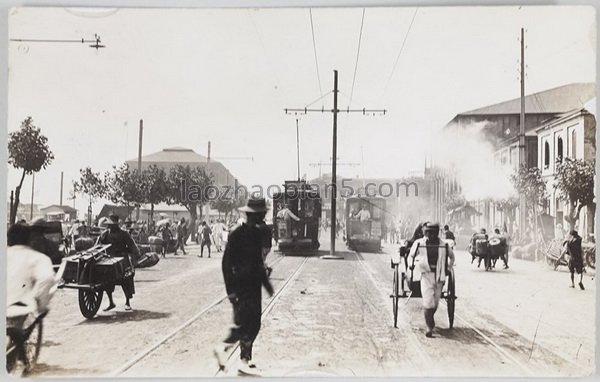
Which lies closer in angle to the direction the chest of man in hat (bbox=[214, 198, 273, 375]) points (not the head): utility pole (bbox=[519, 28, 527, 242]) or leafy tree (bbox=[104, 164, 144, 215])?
the utility pole

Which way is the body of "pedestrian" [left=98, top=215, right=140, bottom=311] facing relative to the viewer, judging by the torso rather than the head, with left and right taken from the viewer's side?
facing the viewer and to the left of the viewer

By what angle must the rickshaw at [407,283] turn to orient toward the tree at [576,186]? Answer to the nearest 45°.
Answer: approximately 90° to its left

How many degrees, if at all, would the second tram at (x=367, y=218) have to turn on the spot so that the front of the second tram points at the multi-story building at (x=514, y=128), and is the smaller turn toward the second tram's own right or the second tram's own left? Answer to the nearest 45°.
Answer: approximately 90° to the second tram's own left

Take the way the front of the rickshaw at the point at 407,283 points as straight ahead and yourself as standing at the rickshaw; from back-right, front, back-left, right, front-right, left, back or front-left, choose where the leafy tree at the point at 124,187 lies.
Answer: right

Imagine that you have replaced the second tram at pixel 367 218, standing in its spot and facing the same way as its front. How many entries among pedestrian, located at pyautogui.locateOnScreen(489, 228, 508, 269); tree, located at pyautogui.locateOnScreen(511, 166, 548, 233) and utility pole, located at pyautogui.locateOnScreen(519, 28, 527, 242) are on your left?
3

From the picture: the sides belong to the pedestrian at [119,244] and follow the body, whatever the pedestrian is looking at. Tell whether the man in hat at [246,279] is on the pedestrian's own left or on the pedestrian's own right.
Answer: on the pedestrian's own left

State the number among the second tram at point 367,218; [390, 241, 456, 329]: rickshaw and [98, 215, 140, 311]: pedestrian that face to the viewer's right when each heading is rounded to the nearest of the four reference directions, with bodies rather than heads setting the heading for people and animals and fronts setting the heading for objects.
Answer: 0

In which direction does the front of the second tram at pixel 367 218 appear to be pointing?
toward the camera
